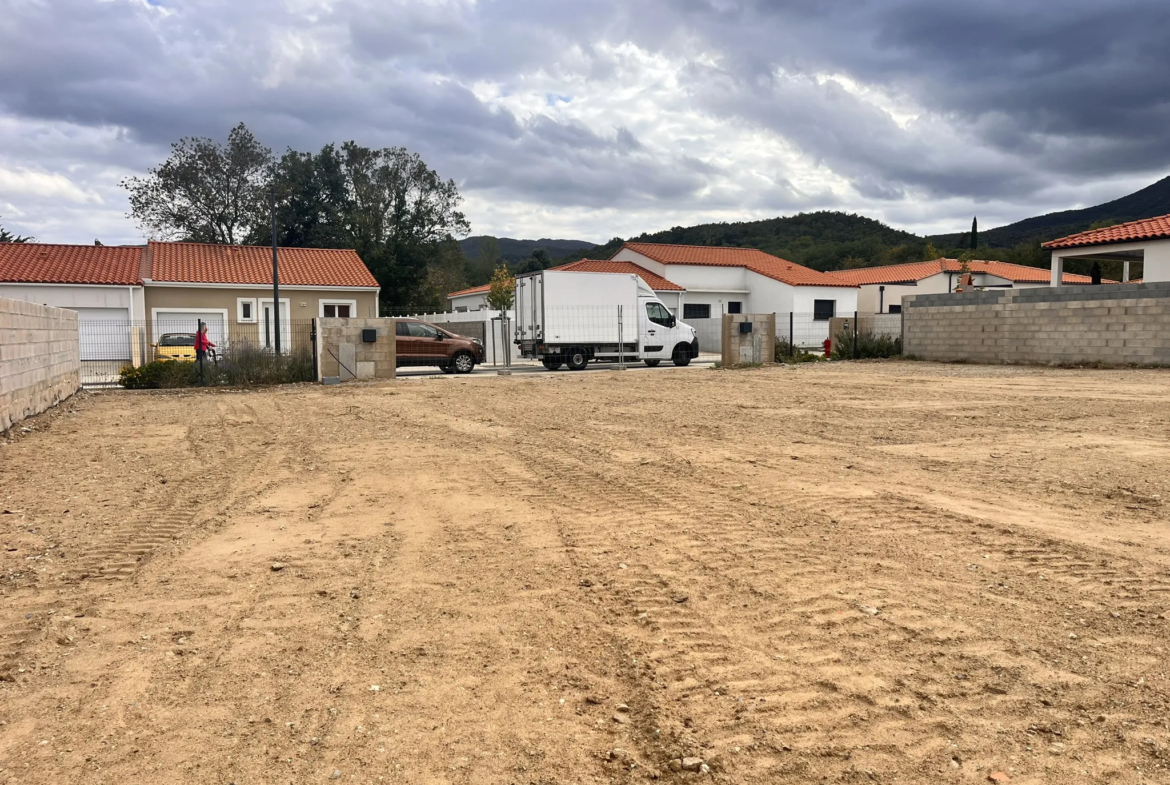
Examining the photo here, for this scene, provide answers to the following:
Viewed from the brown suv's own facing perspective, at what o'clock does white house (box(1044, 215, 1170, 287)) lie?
The white house is roughly at 12 o'clock from the brown suv.

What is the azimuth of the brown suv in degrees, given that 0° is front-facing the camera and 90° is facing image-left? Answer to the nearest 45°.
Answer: approximately 270°

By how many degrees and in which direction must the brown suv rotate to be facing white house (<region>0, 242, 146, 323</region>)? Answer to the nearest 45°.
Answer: approximately 135° to its left

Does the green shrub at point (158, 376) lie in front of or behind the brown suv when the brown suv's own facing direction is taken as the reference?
behind

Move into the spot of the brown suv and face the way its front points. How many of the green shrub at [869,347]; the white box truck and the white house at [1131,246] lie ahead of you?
3

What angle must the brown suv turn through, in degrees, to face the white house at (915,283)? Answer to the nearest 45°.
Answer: approximately 45° to its left

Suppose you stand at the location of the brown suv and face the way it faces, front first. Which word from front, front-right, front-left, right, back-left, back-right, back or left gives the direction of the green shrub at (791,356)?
front

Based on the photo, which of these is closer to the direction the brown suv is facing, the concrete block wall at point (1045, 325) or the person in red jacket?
the concrete block wall

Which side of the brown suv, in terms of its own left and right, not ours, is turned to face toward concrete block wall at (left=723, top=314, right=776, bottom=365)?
front

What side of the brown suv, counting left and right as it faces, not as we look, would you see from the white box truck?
front

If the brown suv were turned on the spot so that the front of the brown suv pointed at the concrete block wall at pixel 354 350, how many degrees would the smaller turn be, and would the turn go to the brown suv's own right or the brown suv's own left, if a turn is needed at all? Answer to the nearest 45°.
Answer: approximately 135° to the brown suv's own right

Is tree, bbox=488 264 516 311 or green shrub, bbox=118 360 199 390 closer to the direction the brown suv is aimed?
the tree

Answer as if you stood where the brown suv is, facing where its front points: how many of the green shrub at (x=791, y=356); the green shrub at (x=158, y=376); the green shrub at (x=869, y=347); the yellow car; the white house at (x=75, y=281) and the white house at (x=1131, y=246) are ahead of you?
3

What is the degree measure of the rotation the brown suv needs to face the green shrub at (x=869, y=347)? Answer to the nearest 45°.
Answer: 0° — it already faces it

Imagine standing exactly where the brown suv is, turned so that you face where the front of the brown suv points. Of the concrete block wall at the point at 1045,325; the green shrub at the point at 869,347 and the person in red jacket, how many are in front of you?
2

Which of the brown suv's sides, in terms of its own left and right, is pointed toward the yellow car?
back
